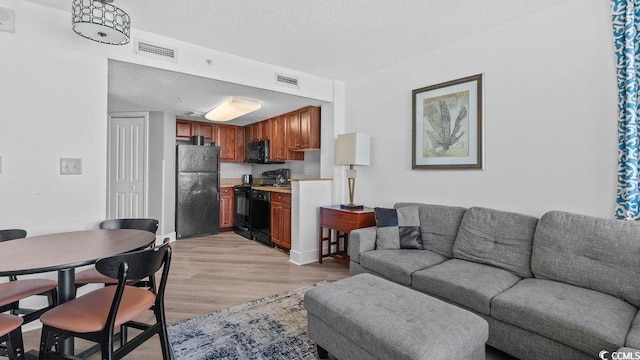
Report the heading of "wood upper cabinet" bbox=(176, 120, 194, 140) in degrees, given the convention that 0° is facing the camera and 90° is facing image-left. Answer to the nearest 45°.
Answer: approximately 0°

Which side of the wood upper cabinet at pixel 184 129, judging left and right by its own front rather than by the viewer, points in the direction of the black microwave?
left

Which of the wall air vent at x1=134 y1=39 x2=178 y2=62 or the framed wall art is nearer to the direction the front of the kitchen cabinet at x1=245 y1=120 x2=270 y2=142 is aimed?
the wall air vent

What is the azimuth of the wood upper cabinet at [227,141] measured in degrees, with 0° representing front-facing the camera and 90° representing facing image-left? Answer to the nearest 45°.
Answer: approximately 0°

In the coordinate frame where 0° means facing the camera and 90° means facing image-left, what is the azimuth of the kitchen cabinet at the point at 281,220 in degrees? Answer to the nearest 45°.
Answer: approximately 45°

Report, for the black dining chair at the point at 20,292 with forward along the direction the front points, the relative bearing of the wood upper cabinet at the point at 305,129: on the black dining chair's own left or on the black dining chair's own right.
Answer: on the black dining chair's own left

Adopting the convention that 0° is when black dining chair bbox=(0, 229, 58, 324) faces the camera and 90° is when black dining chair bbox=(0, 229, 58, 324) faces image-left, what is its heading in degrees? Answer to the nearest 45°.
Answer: approximately 315°

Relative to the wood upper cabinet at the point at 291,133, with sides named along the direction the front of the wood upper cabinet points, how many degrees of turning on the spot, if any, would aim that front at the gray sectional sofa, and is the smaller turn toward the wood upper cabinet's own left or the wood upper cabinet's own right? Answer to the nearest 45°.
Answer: approximately 90° to the wood upper cabinet's own left

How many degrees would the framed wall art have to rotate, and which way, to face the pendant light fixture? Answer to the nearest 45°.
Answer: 0° — it already faces it
